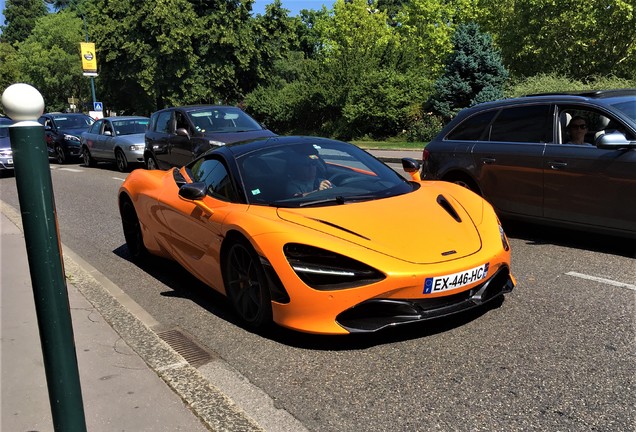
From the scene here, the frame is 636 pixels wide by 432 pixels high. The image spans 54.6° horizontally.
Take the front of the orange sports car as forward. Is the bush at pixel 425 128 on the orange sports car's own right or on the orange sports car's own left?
on the orange sports car's own left

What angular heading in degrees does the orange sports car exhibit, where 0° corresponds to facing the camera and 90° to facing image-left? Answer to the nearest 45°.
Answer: approximately 315°

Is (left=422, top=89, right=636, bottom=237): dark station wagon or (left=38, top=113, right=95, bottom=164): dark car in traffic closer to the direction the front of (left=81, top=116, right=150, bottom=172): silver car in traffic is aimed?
the dark station wagon

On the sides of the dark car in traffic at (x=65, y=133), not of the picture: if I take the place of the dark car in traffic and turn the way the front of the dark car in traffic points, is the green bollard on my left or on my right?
on my right

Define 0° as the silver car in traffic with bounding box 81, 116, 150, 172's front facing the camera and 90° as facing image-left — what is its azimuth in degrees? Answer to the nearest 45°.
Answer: approximately 315°

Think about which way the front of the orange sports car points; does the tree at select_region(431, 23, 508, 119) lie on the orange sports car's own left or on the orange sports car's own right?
on the orange sports car's own left

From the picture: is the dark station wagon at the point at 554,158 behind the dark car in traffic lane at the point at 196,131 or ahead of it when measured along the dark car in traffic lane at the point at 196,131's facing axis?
ahead

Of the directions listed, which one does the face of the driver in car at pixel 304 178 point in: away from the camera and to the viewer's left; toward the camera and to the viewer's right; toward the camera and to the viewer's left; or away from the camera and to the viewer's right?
toward the camera and to the viewer's right

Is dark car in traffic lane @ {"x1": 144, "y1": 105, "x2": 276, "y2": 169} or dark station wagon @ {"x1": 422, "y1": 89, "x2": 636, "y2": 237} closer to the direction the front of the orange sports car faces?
the dark station wagon

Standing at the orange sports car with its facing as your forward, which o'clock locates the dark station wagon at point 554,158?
The dark station wagon is roughly at 9 o'clock from the orange sports car.

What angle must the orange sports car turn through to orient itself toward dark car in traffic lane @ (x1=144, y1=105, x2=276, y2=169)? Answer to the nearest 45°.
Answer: approximately 135° to its left

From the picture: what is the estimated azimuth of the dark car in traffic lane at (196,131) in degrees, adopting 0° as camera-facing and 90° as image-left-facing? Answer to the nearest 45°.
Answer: approximately 315°
